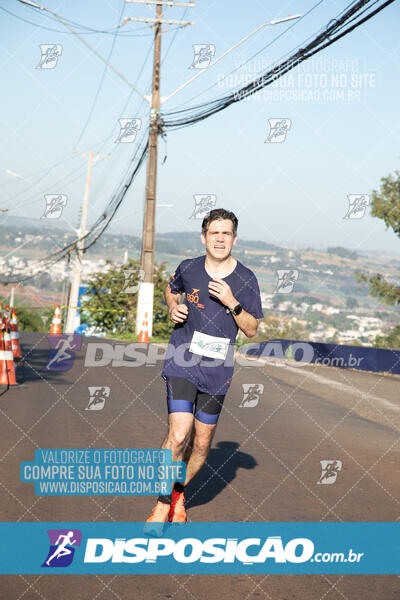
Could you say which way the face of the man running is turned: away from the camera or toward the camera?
toward the camera

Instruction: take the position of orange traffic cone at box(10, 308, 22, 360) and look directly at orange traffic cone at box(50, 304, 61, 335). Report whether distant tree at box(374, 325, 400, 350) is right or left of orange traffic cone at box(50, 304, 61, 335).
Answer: right

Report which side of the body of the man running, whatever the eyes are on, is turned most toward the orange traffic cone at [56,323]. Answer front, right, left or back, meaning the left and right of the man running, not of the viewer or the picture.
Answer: back

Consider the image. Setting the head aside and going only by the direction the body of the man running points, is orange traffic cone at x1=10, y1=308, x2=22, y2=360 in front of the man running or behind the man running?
behind

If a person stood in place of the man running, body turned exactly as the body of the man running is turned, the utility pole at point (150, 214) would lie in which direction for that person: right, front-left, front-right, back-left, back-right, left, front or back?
back

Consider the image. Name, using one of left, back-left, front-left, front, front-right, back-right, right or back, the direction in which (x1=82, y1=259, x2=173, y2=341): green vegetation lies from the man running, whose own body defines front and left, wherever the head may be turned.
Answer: back

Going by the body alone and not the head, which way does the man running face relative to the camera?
toward the camera

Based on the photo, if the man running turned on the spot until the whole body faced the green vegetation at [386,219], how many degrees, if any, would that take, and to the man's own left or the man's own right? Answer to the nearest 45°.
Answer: approximately 180°

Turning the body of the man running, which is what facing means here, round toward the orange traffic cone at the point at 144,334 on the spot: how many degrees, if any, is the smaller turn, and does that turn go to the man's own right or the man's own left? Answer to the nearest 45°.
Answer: approximately 180°

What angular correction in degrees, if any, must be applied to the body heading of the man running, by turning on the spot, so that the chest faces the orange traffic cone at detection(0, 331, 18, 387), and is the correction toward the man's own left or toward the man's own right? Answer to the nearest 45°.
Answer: approximately 135° to the man's own right

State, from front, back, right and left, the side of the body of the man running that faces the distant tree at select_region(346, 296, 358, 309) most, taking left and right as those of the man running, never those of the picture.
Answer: back

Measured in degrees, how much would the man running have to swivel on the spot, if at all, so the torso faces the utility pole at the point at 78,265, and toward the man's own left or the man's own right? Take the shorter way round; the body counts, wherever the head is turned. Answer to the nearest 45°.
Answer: approximately 180°

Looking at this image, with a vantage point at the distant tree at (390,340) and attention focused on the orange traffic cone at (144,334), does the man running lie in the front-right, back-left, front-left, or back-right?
front-left
